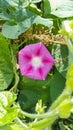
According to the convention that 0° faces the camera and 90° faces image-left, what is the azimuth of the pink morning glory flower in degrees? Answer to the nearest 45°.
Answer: approximately 0°
